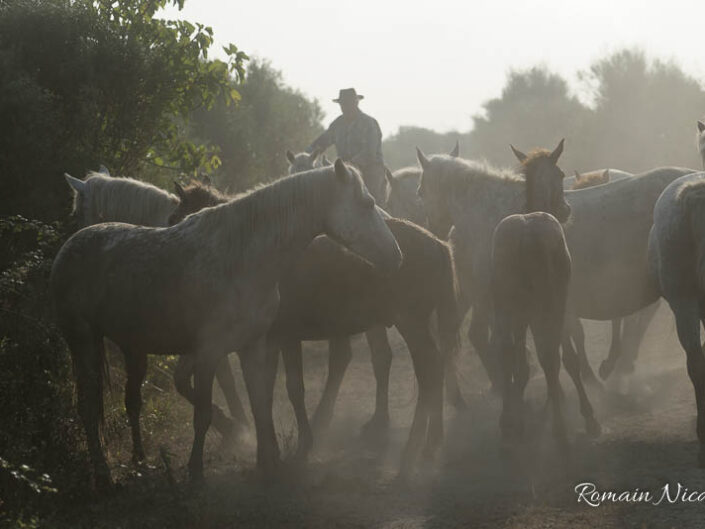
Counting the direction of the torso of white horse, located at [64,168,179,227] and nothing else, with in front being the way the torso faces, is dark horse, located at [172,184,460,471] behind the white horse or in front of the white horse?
behind

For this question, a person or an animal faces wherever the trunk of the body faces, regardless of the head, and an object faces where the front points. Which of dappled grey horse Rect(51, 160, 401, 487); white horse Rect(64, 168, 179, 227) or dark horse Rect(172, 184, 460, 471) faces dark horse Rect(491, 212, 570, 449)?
the dappled grey horse

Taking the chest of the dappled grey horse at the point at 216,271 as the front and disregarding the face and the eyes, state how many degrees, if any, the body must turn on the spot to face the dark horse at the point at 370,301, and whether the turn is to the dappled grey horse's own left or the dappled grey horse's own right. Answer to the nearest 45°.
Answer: approximately 45° to the dappled grey horse's own left

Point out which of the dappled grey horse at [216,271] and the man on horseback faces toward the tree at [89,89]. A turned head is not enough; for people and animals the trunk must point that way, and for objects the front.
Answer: the man on horseback

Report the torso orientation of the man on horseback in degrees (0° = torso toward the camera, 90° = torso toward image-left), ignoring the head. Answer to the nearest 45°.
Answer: approximately 45°

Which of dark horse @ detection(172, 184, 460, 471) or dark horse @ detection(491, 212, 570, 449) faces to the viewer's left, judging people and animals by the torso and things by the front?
dark horse @ detection(172, 184, 460, 471)

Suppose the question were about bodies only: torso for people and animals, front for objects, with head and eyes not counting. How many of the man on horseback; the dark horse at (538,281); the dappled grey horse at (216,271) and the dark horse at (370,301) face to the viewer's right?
1

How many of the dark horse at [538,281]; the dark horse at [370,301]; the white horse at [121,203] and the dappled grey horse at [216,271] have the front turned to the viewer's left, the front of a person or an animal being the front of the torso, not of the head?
2

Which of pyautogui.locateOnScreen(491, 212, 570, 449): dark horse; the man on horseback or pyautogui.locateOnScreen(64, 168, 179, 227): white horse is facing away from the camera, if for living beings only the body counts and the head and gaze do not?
the dark horse

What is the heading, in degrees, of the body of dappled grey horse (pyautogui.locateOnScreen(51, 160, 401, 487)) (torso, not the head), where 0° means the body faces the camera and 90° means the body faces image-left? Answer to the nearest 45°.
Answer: approximately 270°

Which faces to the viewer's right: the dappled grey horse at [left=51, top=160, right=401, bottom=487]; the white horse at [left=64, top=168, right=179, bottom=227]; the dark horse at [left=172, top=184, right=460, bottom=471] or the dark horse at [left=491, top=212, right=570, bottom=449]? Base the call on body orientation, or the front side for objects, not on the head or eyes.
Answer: the dappled grey horse

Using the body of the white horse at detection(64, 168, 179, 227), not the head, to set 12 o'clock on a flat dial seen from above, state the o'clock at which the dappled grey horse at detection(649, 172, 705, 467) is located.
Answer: The dappled grey horse is roughly at 7 o'clock from the white horse.

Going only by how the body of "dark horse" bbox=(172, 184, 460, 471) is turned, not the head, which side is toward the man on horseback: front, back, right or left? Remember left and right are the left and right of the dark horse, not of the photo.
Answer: right

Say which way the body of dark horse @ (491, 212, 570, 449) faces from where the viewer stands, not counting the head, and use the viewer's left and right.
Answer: facing away from the viewer
